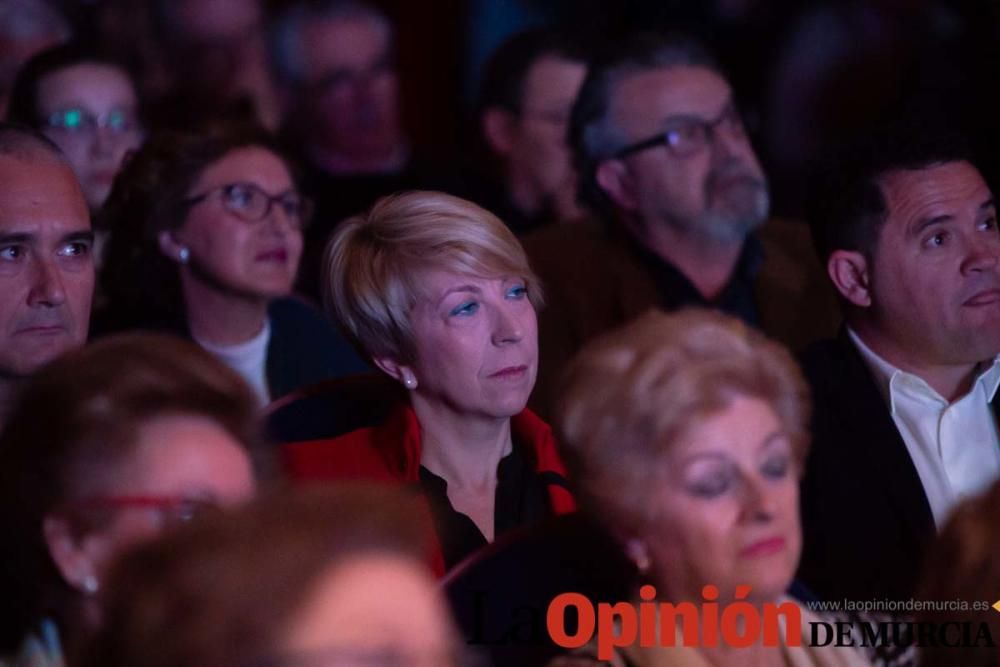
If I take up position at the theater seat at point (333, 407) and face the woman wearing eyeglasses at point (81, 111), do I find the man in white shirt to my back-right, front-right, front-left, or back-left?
back-right

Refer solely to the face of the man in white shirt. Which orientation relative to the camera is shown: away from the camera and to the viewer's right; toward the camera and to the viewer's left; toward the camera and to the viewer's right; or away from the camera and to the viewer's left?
toward the camera and to the viewer's right

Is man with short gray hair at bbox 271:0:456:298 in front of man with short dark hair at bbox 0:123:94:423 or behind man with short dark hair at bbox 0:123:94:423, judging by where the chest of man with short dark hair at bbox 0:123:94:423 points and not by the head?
behind

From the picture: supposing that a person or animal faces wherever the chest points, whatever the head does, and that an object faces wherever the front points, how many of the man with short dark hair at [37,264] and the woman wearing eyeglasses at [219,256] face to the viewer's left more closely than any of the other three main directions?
0

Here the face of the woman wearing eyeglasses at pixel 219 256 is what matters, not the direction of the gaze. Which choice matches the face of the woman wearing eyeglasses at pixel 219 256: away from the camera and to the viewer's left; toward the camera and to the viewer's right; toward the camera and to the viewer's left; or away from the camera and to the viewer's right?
toward the camera and to the viewer's right

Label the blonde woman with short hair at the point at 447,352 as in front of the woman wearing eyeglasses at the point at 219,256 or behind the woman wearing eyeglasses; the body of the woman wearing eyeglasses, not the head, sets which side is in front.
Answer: in front

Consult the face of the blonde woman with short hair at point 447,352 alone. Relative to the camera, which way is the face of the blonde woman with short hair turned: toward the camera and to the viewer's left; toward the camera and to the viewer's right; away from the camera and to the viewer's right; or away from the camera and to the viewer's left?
toward the camera and to the viewer's right
